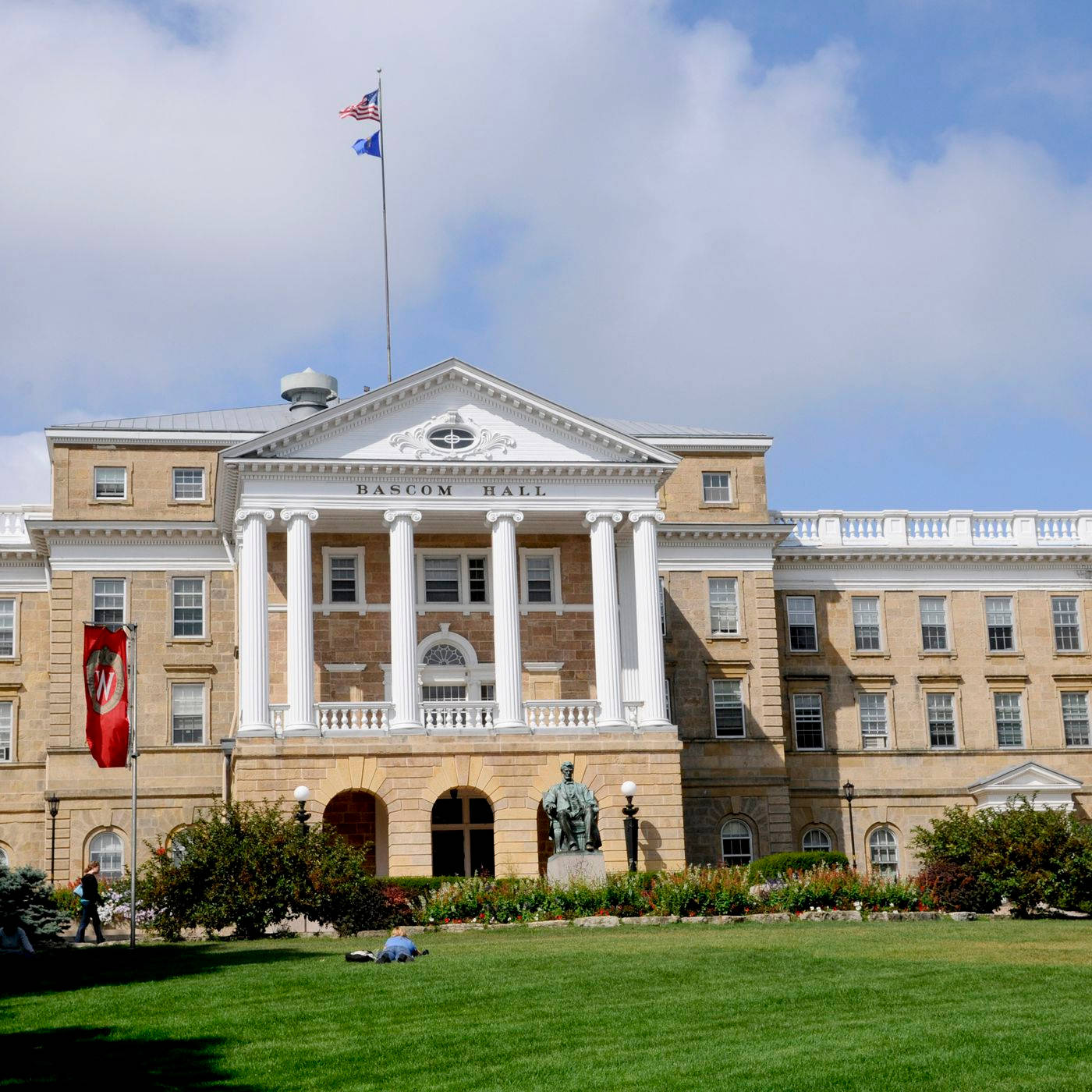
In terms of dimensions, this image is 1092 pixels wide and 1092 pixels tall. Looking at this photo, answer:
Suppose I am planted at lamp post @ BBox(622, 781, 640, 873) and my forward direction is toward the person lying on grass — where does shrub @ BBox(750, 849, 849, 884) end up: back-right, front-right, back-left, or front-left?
back-left

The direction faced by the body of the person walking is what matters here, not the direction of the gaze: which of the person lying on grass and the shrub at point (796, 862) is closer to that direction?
the shrub

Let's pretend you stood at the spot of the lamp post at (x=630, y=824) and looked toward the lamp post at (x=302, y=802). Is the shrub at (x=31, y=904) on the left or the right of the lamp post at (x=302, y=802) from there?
left

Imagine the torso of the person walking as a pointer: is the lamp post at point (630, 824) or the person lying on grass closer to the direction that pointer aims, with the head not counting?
the lamp post
